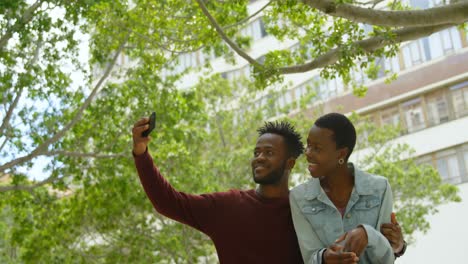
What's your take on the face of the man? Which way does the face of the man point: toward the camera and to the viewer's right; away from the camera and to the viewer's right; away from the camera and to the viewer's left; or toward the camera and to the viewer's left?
toward the camera and to the viewer's left

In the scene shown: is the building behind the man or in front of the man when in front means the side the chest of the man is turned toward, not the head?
behind

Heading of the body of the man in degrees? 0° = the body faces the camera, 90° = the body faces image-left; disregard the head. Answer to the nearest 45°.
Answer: approximately 45°

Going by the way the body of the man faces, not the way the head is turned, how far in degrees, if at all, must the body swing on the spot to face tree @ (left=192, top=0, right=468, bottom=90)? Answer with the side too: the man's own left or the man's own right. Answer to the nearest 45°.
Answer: approximately 180°

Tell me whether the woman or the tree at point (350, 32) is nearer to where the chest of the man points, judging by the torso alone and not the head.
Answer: the woman

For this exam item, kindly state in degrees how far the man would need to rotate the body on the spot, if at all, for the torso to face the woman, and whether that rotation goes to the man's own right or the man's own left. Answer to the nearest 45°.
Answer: approximately 90° to the man's own left
